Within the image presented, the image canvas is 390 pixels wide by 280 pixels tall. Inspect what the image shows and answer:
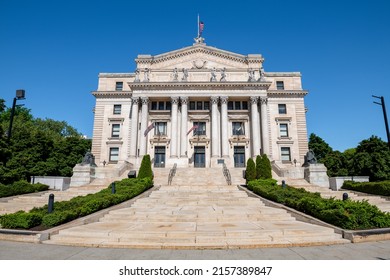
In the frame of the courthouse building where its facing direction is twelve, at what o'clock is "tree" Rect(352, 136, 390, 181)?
The tree is roughly at 10 o'clock from the courthouse building.

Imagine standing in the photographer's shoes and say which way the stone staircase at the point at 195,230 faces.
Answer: facing the viewer

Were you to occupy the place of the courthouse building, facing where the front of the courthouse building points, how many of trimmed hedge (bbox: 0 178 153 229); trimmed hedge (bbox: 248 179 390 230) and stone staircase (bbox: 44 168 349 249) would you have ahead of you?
3

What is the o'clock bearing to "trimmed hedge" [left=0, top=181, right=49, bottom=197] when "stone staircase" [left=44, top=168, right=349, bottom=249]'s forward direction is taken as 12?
The trimmed hedge is roughly at 4 o'clock from the stone staircase.

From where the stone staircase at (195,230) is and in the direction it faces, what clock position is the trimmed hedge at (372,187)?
The trimmed hedge is roughly at 8 o'clock from the stone staircase.

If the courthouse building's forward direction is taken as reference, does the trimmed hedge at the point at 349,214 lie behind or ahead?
ahead

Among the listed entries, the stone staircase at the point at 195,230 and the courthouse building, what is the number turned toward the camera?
2

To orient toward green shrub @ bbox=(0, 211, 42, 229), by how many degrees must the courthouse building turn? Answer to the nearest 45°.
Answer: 0° — it already faces it

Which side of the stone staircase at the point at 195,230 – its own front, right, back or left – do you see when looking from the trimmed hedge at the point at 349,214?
left

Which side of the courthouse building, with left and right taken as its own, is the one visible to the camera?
front

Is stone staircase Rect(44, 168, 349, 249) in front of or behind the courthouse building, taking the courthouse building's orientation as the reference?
in front

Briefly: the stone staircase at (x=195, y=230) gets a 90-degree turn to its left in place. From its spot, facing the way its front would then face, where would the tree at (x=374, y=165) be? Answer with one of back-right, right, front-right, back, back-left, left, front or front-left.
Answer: front-left

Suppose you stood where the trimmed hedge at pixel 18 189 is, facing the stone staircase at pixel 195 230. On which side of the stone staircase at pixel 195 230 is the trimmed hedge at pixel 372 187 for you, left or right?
left
